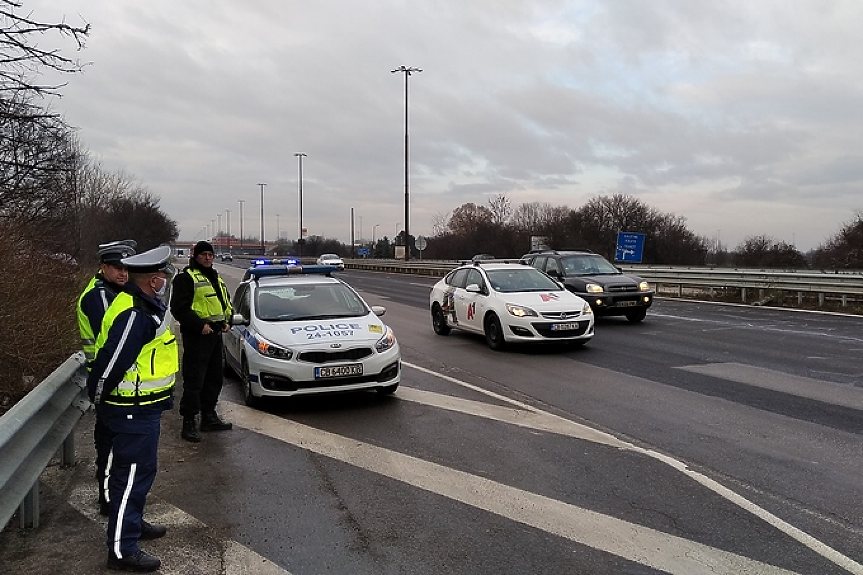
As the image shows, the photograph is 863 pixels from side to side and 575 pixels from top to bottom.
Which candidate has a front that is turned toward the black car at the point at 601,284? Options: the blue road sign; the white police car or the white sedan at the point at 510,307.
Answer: the blue road sign

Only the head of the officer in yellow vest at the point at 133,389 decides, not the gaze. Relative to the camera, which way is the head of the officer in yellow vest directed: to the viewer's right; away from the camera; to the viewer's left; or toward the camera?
to the viewer's right

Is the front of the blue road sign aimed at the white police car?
yes

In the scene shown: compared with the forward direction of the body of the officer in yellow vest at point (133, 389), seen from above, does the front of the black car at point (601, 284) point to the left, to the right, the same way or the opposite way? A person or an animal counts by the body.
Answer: to the right

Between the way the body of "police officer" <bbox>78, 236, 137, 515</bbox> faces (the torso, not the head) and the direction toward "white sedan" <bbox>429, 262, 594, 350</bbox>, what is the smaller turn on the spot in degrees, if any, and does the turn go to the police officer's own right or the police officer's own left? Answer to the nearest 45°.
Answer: approximately 45° to the police officer's own left

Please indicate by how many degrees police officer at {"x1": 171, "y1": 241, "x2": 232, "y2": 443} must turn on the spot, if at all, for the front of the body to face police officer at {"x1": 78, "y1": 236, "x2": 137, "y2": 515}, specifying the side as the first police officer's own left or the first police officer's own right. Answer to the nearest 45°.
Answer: approximately 45° to the first police officer's own right

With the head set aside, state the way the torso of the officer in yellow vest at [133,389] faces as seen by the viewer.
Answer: to the viewer's right

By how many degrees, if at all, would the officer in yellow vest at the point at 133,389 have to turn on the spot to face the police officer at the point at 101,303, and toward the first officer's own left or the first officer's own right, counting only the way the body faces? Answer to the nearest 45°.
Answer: approximately 90° to the first officer's own left

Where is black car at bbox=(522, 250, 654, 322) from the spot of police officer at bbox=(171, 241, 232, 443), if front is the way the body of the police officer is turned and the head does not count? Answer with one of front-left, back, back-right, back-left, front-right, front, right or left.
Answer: left
